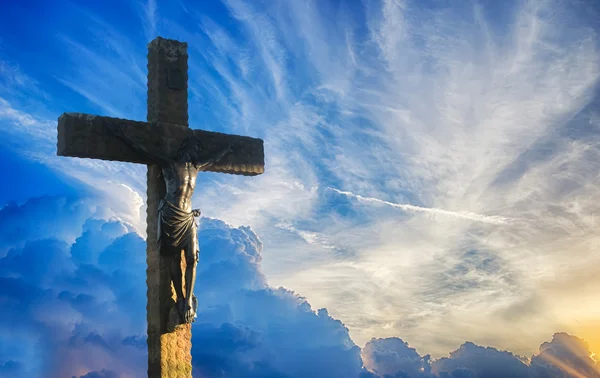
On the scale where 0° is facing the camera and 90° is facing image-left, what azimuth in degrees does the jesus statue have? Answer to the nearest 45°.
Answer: approximately 315°

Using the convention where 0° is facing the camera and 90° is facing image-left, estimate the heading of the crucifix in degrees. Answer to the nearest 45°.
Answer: approximately 315°
